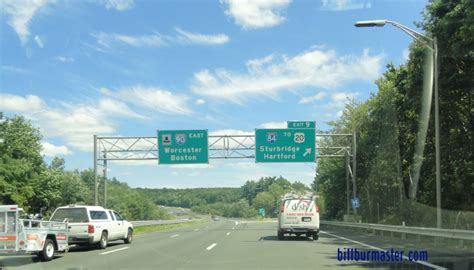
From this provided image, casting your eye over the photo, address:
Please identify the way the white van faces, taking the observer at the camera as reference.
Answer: facing away from the viewer

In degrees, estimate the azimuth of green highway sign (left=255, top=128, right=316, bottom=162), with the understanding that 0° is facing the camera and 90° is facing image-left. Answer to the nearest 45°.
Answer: approximately 0°

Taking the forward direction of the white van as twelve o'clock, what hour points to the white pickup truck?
The white pickup truck is roughly at 8 o'clock from the white van.

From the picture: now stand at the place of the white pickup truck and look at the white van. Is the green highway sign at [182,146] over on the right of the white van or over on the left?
left

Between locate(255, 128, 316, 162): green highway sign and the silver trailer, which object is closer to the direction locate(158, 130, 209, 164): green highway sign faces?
the silver trailer

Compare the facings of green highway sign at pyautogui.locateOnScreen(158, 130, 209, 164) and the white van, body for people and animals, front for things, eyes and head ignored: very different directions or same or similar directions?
very different directions

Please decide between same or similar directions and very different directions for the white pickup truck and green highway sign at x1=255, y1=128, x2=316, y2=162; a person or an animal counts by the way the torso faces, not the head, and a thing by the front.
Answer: very different directions

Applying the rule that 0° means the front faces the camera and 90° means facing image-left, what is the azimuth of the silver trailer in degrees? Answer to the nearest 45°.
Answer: approximately 225°

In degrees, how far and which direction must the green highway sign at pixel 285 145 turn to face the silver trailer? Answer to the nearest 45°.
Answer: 0° — it already faces it

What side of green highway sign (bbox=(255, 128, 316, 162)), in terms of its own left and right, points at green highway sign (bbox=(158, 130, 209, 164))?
right

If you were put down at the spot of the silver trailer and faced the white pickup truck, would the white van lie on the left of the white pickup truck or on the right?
right

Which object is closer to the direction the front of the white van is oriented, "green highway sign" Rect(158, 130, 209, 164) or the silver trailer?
the green highway sign
